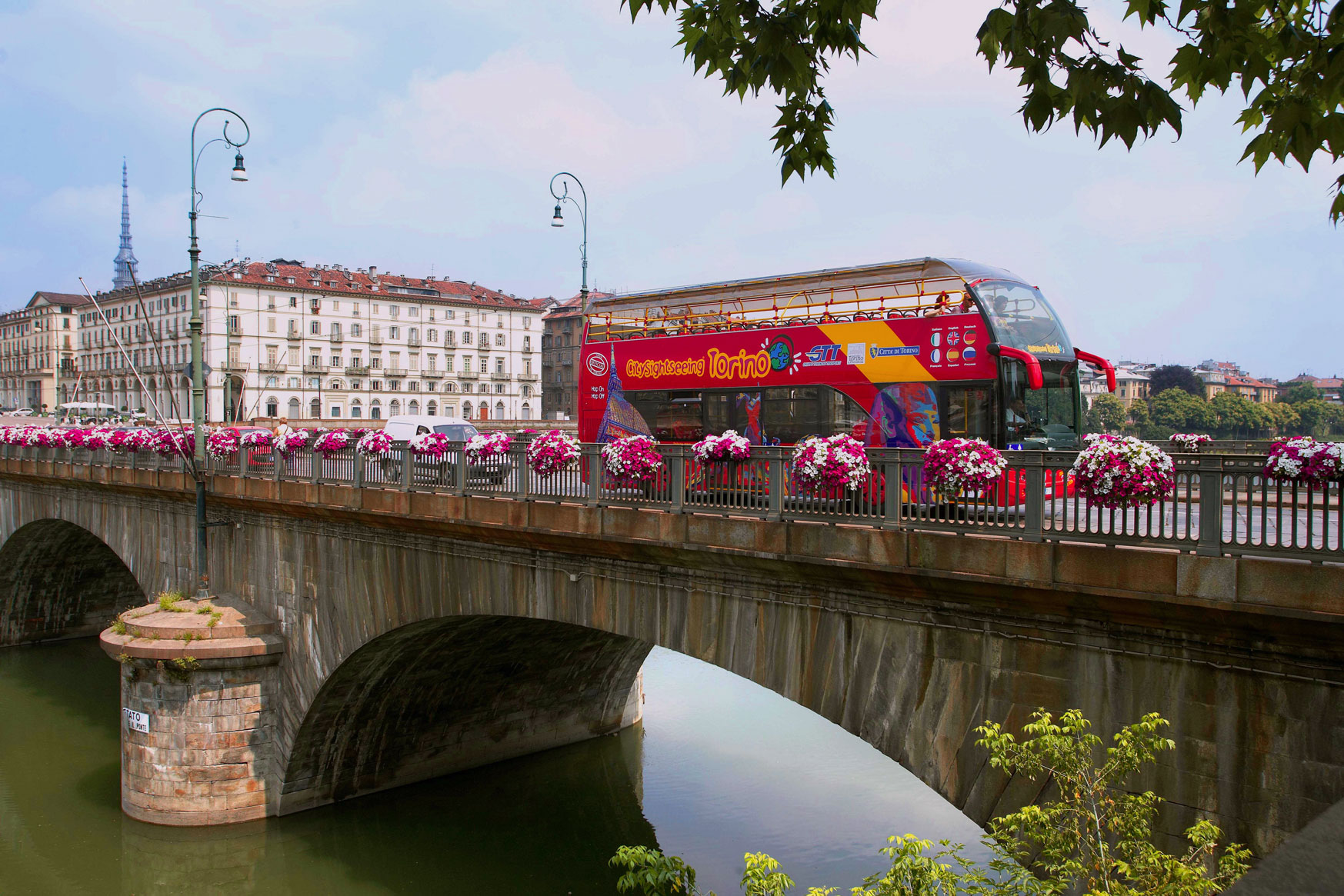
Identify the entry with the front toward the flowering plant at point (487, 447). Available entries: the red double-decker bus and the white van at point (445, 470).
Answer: the white van

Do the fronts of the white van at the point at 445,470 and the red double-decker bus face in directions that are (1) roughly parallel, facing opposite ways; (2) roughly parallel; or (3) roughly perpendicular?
roughly parallel

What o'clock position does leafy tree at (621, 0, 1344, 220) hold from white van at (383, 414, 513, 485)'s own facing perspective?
The leafy tree is roughly at 1 o'clock from the white van.

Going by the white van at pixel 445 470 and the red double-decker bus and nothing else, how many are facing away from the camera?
0

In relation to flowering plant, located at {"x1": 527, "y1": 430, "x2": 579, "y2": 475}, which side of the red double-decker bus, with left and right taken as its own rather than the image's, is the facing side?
right

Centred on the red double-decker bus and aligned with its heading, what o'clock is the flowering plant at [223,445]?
The flowering plant is roughly at 5 o'clock from the red double-decker bus.
